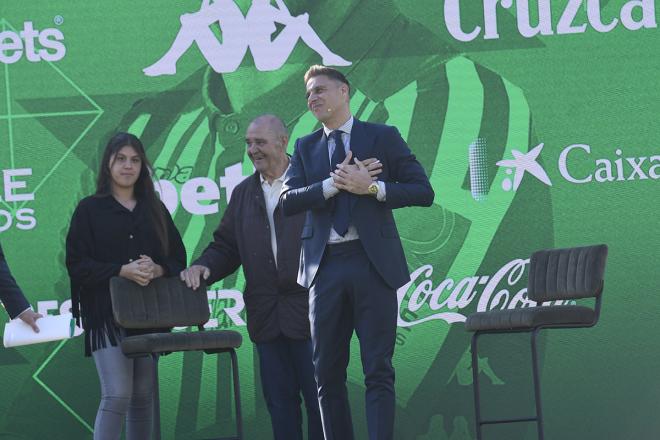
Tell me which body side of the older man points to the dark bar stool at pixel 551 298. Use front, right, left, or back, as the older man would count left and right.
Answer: left

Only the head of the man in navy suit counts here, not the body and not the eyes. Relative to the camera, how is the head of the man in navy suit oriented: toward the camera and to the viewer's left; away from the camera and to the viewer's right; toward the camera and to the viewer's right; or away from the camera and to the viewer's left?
toward the camera and to the viewer's left

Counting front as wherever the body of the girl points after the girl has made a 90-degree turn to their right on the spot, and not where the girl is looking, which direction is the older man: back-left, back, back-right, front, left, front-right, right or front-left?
back

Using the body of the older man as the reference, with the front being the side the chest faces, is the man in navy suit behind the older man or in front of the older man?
in front

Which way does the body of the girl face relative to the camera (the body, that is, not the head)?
toward the camera

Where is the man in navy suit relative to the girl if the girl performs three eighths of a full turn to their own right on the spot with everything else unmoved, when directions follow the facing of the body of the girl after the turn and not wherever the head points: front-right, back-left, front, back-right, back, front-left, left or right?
back

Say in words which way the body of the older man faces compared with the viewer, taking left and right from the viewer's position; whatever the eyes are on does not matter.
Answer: facing the viewer
